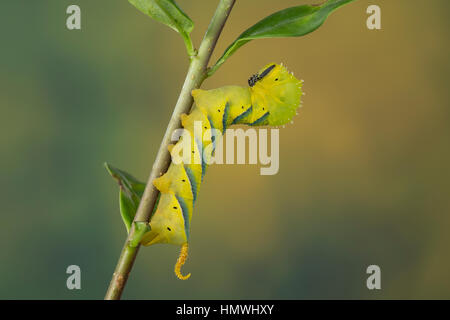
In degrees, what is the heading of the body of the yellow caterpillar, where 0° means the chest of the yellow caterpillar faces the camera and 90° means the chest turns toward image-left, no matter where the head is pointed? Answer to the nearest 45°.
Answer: approximately 270°
